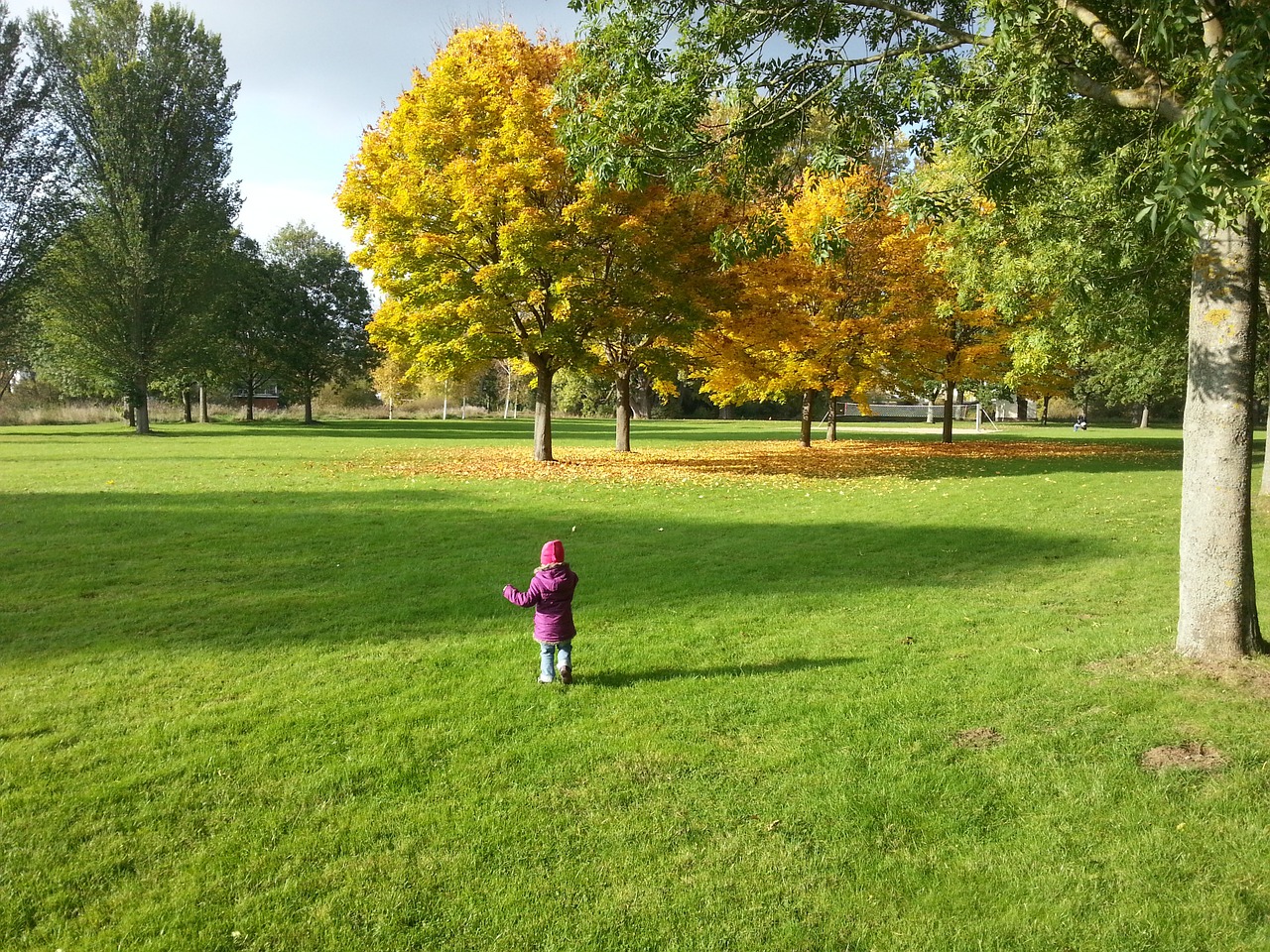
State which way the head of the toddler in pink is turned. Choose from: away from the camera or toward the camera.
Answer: away from the camera

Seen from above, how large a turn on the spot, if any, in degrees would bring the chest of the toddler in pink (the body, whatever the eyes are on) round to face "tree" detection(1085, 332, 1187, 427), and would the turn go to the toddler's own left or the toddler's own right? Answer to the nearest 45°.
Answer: approximately 45° to the toddler's own right

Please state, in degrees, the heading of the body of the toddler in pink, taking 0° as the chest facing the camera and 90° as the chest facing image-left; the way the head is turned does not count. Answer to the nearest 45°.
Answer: approximately 180°

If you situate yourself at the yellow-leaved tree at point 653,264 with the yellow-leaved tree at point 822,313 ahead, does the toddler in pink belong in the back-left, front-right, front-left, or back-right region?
back-right

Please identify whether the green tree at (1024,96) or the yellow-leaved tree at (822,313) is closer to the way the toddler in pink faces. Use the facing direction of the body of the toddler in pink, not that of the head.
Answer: the yellow-leaved tree

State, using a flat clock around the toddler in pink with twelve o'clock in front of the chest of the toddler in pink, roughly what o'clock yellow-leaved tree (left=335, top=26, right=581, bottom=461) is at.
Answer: The yellow-leaved tree is roughly at 12 o'clock from the toddler in pink.

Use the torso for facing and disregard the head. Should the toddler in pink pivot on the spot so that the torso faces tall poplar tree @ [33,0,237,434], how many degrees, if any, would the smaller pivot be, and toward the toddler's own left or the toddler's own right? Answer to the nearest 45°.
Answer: approximately 45° to the toddler's own left

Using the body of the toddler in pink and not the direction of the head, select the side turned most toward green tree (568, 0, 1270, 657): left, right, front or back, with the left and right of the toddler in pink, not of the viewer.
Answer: right

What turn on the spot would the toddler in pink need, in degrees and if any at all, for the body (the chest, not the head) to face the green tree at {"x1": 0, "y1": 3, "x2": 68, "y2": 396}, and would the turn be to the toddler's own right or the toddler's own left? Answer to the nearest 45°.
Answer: approximately 45° to the toddler's own left
